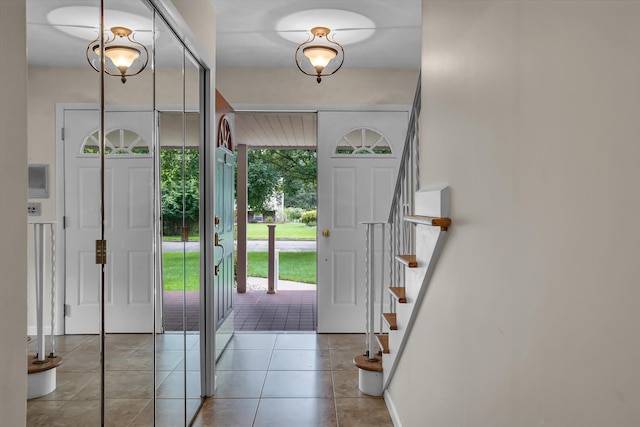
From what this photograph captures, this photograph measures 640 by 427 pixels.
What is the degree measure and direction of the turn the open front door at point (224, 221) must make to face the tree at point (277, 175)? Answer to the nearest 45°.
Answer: approximately 90° to its left

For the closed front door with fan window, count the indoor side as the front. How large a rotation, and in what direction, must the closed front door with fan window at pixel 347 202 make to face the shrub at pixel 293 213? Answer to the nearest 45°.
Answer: approximately 180°

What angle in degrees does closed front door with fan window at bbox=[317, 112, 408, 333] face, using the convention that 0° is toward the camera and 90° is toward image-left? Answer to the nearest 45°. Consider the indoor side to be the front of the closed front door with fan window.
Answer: approximately 0°

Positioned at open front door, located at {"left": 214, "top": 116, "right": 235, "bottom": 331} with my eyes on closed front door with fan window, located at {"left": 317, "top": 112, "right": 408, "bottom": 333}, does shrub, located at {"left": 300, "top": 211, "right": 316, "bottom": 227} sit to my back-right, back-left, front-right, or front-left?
front-left

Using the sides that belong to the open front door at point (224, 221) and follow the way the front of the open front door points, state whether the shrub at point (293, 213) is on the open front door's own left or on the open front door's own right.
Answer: on the open front door's own left

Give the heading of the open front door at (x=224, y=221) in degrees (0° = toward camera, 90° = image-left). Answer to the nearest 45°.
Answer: approximately 270°
